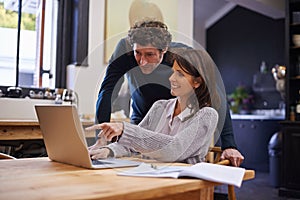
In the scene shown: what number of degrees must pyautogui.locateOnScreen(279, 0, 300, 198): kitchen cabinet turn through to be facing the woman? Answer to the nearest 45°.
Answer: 0° — it already faces them

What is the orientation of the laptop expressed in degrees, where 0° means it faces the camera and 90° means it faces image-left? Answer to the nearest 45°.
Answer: approximately 225°

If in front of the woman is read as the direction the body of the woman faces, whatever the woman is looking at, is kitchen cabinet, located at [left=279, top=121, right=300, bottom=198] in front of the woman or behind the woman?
behind

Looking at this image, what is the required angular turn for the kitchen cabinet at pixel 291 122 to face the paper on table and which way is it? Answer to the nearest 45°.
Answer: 0° — it already faces it

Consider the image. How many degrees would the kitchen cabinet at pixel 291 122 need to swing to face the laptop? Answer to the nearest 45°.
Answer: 0° — it already faces it

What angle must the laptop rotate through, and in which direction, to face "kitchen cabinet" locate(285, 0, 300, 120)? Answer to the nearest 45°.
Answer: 0° — it already faces it

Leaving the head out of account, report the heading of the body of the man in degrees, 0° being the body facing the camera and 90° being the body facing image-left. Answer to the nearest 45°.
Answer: approximately 45°

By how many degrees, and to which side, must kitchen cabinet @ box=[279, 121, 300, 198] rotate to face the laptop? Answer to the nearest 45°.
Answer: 0° — it already faces it
